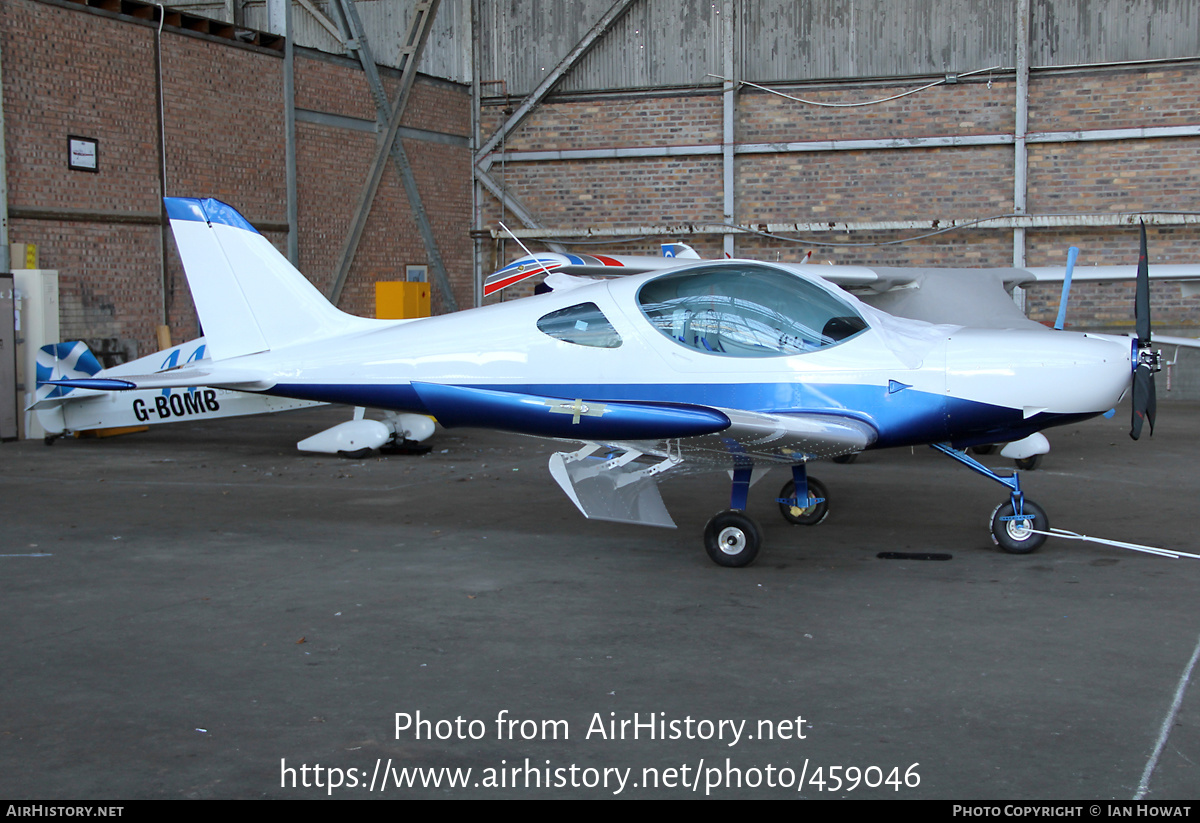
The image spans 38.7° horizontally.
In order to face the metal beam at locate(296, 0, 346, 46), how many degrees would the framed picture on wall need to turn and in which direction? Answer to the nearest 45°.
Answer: approximately 90° to its left

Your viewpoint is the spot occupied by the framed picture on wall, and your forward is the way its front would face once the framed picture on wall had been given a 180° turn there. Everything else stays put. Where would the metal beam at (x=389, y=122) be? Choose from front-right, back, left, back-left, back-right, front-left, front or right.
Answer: right

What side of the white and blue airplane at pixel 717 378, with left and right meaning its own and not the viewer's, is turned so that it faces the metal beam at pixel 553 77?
left

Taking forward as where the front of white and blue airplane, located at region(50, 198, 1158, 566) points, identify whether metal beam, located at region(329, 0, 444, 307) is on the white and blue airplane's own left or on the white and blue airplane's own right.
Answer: on the white and blue airplane's own left

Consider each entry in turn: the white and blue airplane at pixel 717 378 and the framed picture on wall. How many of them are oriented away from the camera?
0

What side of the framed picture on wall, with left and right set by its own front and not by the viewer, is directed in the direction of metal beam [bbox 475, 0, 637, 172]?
left

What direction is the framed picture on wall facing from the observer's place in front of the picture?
facing the viewer and to the right of the viewer

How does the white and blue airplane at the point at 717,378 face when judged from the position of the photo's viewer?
facing to the right of the viewer

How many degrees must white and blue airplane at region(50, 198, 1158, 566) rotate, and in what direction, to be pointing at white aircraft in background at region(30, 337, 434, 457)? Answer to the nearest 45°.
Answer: approximately 135° to its left
